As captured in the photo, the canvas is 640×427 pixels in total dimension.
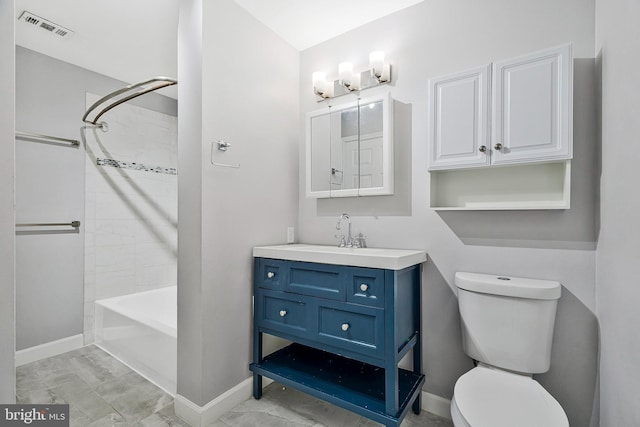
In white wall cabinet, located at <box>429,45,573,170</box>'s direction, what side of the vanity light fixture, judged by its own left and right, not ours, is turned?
left

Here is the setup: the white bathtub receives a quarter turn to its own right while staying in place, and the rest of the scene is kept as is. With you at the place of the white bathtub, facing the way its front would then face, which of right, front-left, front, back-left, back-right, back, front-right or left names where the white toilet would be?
back

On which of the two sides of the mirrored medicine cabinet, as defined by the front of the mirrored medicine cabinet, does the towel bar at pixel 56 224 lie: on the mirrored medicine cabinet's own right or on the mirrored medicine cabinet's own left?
on the mirrored medicine cabinet's own right

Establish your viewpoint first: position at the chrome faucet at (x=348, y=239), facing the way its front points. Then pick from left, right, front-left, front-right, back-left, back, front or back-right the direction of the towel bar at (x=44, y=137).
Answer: front-right

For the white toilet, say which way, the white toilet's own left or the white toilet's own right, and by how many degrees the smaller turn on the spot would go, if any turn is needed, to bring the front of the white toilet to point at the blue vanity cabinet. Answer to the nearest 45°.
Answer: approximately 90° to the white toilet's own right

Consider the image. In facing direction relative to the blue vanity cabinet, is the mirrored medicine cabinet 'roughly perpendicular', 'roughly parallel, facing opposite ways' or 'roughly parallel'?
roughly parallel

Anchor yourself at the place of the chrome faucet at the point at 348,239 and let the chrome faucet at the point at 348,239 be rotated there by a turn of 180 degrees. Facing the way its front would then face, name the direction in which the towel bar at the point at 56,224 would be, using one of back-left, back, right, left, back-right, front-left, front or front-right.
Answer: back-left

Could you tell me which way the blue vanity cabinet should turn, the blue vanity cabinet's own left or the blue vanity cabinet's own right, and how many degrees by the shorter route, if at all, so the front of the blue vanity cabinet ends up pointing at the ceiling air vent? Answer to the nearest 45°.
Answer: approximately 45° to the blue vanity cabinet's own right

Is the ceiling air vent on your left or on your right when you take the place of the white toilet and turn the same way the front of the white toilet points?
on your right

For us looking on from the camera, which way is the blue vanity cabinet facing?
facing the viewer and to the left of the viewer

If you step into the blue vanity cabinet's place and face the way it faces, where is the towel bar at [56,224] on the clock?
The towel bar is roughly at 2 o'clock from the blue vanity cabinet.

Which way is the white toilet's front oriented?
toward the camera

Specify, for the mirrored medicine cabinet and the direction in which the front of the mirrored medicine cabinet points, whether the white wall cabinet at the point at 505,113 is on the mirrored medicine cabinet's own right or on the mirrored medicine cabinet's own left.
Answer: on the mirrored medicine cabinet's own left

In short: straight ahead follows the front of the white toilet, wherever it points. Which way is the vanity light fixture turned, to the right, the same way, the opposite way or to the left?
the same way

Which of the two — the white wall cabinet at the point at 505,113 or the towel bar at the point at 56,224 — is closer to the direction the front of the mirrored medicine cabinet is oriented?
the towel bar

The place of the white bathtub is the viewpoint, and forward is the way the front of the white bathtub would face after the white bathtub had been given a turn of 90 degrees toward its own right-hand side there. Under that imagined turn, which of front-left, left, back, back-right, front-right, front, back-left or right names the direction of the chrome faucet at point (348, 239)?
back
